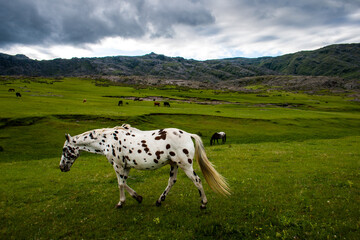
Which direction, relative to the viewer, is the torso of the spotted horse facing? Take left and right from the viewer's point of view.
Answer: facing to the left of the viewer
